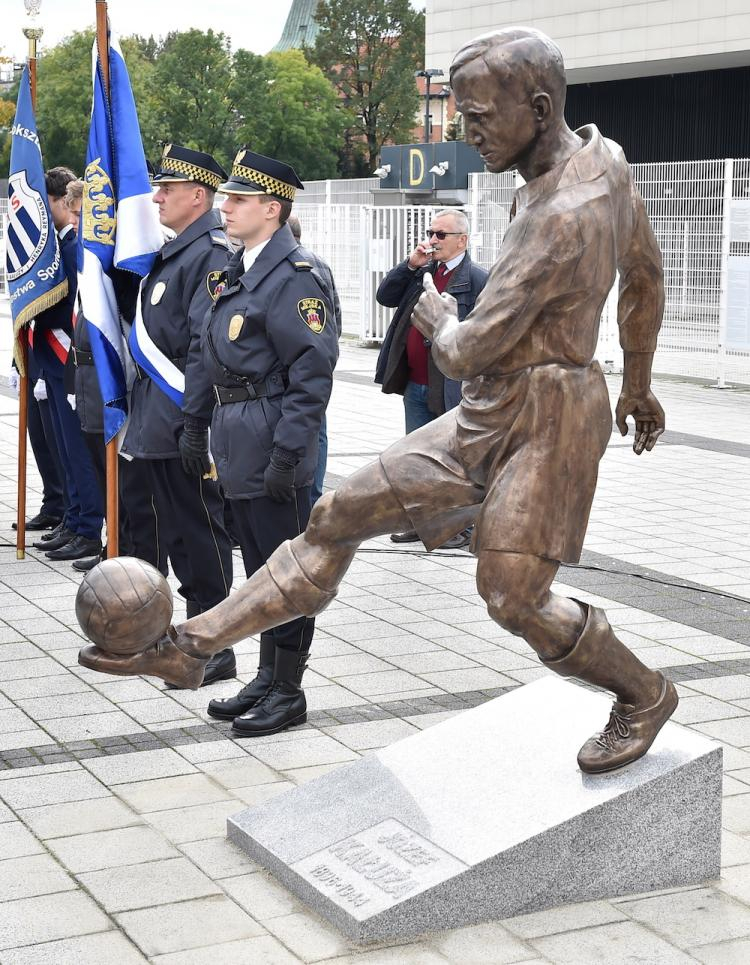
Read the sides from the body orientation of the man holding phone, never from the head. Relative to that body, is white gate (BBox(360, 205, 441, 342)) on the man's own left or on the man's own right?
on the man's own right

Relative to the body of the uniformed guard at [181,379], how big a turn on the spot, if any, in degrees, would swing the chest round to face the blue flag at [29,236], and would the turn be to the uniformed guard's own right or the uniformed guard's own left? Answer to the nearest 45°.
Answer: approximately 135° to the uniformed guard's own right

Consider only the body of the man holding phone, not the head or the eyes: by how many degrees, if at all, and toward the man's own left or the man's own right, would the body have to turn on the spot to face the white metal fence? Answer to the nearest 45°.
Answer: approximately 135° to the man's own right

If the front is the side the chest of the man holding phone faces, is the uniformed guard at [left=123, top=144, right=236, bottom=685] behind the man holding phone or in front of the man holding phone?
in front

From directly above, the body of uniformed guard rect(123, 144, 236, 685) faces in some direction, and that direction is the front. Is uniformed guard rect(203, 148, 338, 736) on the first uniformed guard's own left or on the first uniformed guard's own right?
on the first uniformed guard's own left

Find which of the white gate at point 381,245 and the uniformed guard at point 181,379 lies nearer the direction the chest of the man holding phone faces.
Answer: the uniformed guard

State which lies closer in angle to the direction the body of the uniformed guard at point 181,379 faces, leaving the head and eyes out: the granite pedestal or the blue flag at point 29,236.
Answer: the granite pedestal

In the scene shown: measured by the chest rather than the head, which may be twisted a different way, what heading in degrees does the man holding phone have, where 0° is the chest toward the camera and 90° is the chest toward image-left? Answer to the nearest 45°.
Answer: approximately 45°

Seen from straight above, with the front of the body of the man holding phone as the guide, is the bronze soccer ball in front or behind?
in front

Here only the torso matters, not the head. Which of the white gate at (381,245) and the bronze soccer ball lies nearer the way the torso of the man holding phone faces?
the bronze soccer ball

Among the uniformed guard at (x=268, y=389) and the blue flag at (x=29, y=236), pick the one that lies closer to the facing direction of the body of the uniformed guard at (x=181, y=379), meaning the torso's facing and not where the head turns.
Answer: the uniformed guard
